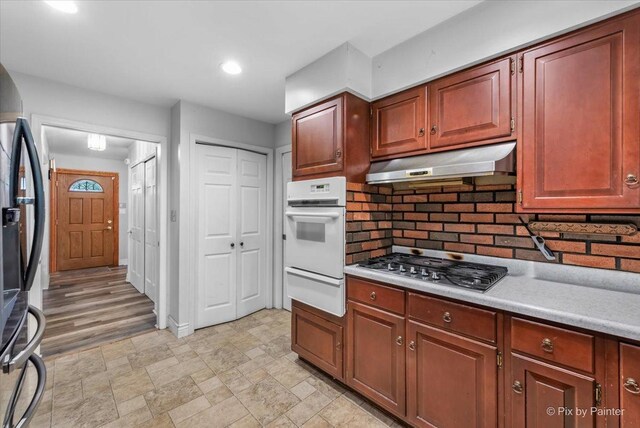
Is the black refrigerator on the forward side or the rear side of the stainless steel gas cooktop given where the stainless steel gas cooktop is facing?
on the forward side

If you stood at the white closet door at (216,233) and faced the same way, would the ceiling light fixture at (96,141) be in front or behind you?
behind

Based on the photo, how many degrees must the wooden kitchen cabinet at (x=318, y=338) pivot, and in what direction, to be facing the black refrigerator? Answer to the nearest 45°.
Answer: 0° — it already faces it

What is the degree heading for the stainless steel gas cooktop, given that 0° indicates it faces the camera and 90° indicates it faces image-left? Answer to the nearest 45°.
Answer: approximately 45°

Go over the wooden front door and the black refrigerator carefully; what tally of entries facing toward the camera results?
1

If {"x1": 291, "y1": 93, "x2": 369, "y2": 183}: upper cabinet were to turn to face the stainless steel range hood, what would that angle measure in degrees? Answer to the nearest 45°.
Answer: approximately 90° to its left

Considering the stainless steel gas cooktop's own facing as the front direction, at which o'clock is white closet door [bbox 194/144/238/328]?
The white closet door is roughly at 2 o'clock from the stainless steel gas cooktop.

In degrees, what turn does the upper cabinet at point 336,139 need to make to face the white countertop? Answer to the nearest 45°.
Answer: approximately 90° to its left

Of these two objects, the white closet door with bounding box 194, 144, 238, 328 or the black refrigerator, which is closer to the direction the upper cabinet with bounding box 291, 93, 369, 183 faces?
the black refrigerator

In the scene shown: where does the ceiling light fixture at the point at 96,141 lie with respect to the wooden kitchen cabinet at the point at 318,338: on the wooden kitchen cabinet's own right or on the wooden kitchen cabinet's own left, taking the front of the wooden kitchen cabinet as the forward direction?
on the wooden kitchen cabinet's own right

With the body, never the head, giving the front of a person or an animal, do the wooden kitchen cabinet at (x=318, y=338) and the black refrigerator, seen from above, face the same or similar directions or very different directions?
very different directions

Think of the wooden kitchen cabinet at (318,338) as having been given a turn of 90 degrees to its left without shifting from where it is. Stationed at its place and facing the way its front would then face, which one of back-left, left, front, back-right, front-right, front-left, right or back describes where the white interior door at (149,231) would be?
back
